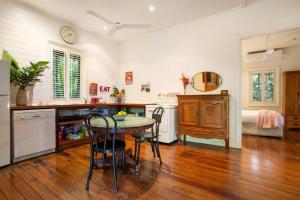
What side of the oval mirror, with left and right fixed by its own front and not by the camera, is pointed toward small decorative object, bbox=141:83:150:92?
right

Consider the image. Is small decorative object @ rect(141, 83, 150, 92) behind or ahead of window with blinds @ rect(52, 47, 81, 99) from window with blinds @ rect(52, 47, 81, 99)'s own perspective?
ahead

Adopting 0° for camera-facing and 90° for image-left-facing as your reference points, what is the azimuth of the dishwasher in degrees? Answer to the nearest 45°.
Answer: approximately 315°

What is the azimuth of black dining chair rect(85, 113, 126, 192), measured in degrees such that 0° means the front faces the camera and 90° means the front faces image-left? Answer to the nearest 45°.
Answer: approximately 225°

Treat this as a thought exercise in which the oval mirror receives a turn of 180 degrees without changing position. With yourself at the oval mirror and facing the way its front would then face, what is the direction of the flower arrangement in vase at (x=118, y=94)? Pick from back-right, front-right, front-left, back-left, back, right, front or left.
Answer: left

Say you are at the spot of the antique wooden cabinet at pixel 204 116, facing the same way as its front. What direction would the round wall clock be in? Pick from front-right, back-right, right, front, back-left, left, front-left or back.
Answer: front-right

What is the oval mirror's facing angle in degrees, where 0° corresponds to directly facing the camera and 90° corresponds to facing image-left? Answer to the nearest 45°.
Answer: approximately 0°

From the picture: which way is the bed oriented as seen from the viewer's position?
to the viewer's right

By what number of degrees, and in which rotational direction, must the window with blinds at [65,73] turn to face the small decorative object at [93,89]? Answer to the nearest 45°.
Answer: approximately 45° to its left
